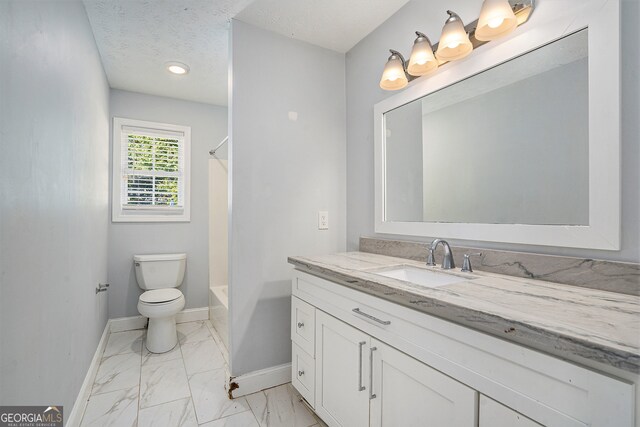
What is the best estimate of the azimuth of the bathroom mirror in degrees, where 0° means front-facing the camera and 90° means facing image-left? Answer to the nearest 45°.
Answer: approximately 45°

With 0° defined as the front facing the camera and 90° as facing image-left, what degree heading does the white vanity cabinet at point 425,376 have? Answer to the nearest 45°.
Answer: approximately 45°

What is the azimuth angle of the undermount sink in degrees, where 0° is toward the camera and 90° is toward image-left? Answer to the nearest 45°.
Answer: approximately 45°

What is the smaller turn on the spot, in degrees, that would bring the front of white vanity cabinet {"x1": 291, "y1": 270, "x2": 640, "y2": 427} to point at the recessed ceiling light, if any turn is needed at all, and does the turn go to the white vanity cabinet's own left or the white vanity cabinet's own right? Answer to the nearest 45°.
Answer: approximately 45° to the white vanity cabinet's own right

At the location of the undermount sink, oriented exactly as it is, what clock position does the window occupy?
The window is roughly at 2 o'clock from the undermount sink.
